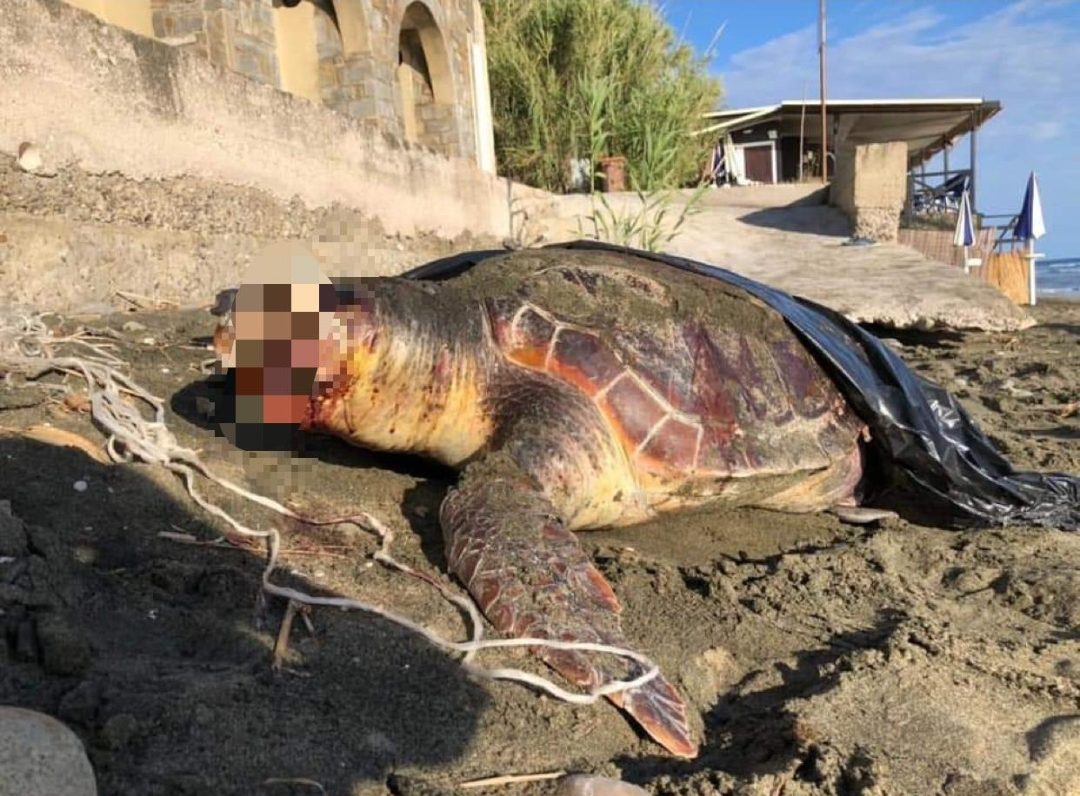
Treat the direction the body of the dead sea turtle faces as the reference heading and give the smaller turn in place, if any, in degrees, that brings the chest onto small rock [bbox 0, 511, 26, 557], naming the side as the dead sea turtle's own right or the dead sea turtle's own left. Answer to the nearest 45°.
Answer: approximately 45° to the dead sea turtle's own left

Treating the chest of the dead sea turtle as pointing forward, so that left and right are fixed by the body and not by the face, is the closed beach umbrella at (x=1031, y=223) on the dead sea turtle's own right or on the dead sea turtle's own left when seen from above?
on the dead sea turtle's own right

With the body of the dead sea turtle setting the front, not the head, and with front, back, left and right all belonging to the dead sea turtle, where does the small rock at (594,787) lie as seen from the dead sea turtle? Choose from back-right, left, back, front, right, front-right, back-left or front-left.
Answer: left

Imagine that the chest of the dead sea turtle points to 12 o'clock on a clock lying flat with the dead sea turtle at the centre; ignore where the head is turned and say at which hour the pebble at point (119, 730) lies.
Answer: The pebble is roughly at 10 o'clock from the dead sea turtle.

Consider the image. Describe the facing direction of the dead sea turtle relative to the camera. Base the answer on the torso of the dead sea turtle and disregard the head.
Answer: to the viewer's left

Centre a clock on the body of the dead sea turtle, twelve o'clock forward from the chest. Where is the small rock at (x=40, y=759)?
The small rock is roughly at 10 o'clock from the dead sea turtle.

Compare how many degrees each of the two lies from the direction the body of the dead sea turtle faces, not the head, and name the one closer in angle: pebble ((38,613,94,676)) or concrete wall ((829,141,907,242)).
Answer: the pebble

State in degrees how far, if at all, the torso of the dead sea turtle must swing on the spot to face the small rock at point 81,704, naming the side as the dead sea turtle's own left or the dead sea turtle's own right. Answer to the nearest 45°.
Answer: approximately 45° to the dead sea turtle's own left

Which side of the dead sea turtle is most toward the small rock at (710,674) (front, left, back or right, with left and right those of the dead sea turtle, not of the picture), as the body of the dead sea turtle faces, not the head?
left
